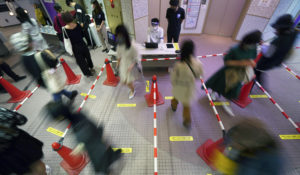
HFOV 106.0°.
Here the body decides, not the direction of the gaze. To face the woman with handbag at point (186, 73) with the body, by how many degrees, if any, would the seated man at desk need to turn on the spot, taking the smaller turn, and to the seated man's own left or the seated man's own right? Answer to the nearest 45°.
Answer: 0° — they already face them

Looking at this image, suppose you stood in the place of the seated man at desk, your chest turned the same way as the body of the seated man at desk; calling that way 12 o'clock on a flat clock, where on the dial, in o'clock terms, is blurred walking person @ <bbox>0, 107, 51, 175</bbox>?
The blurred walking person is roughly at 1 o'clock from the seated man at desk.

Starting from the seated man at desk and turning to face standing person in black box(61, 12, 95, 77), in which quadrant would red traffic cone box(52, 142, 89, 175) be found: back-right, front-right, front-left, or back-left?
front-left

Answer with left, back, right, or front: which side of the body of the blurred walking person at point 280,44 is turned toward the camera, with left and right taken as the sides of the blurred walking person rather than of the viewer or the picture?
left

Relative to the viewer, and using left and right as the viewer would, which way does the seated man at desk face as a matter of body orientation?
facing the viewer

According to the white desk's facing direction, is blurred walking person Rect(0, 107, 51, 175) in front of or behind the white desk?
in front

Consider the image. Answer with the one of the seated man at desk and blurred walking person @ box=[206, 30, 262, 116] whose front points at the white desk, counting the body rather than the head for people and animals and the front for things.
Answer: the seated man at desk
